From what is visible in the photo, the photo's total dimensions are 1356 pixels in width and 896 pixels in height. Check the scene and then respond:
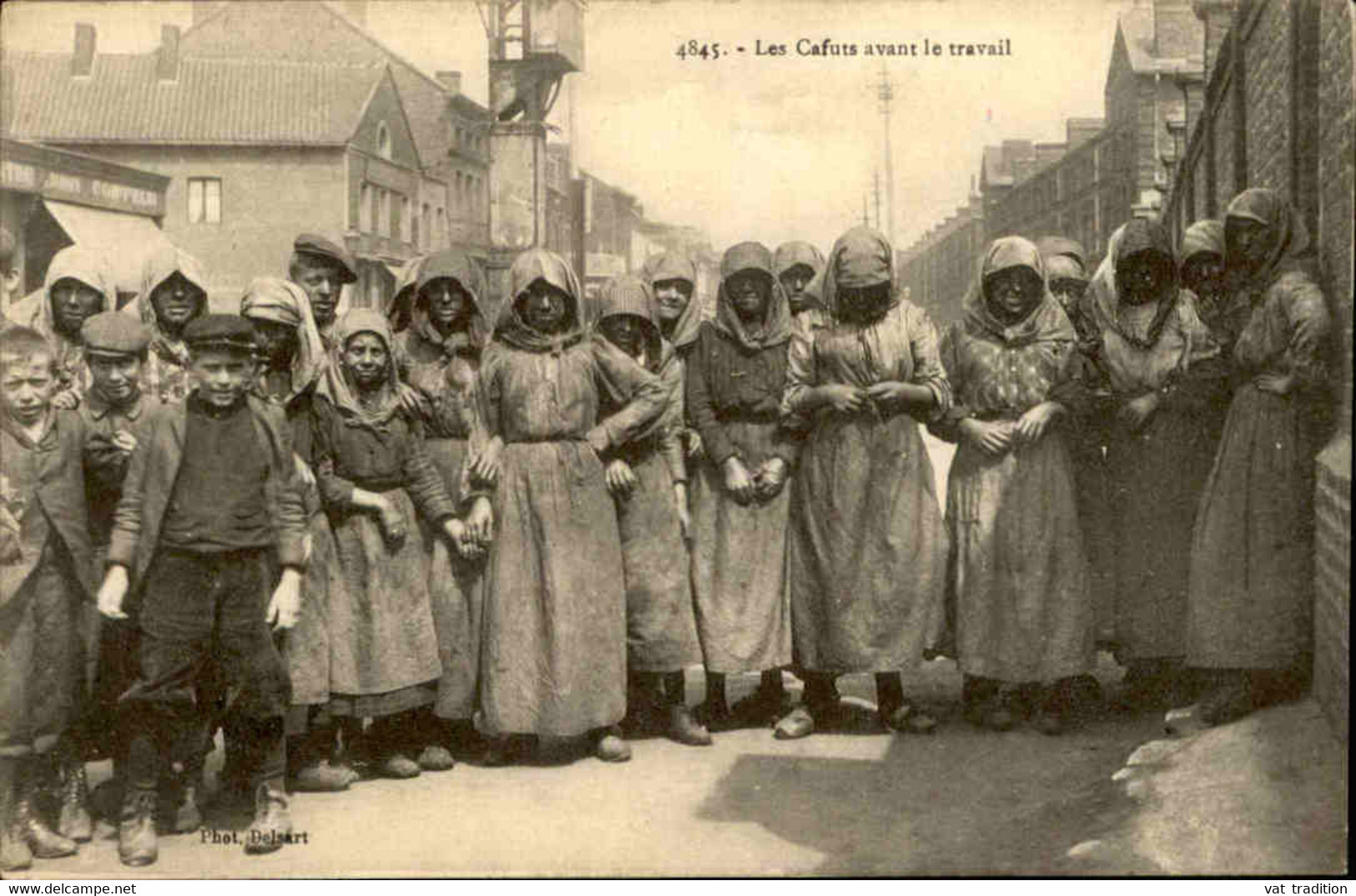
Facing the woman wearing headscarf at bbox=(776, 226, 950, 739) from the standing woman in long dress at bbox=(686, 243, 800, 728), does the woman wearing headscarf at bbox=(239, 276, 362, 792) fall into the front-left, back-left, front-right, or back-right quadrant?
back-right

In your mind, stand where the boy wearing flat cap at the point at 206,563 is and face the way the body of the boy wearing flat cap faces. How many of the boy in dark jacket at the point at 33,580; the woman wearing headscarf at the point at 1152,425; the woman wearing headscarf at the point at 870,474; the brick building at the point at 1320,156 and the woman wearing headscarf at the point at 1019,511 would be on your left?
4

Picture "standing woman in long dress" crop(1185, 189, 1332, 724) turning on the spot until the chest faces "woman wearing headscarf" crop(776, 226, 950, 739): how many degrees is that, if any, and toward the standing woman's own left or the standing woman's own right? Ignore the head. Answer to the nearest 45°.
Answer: approximately 45° to the standing woman's own right

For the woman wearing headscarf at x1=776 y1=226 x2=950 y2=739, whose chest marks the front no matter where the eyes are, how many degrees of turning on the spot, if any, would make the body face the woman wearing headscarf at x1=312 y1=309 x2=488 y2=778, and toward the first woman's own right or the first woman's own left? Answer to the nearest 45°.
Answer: approximately 45° to the first woman's own right

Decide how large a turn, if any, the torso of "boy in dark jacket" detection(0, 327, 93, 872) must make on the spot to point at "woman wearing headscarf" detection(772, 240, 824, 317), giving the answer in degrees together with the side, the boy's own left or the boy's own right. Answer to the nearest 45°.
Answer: approximately 90° to the boy's own left

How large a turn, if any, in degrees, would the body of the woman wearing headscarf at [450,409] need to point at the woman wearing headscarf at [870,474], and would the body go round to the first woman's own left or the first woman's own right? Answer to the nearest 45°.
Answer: approximately 90° to the first woman's own left

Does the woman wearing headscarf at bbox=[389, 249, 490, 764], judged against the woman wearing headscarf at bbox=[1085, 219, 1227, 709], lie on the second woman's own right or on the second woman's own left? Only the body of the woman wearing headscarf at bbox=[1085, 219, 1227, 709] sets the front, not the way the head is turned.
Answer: on the second woman's own right

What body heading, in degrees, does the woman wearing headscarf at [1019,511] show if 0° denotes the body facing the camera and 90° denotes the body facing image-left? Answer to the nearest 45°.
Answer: approximately 0°

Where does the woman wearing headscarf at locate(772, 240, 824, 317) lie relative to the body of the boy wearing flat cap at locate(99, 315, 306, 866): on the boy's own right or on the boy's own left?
on the boy's own left

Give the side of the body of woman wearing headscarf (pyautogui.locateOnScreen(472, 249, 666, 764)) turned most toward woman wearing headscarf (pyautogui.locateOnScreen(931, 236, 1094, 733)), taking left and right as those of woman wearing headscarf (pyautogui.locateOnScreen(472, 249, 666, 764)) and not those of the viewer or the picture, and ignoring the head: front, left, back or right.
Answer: left
